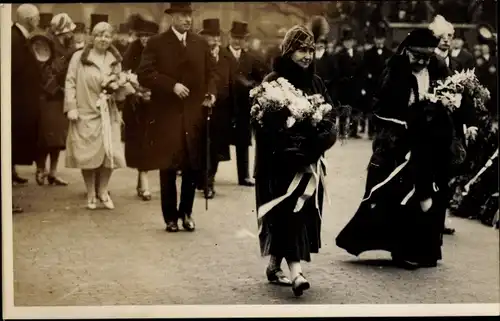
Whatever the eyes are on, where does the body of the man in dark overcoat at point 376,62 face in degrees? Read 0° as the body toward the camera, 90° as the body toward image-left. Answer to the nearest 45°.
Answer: approximately 0°

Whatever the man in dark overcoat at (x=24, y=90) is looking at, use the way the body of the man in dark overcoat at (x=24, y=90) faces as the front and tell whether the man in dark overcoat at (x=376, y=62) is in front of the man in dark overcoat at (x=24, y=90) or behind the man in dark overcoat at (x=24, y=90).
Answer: in front

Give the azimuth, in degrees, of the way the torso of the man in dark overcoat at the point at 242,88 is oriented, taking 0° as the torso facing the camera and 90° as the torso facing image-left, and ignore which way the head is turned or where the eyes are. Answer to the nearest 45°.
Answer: approximately 0°

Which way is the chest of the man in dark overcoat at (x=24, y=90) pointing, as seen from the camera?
to the viewer's right

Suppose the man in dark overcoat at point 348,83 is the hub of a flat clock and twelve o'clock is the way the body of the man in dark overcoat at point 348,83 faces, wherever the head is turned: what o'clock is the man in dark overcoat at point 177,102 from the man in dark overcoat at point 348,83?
the man in dark overcoat at point 177,102 is roughly at 1 o'clock from the man in dark overcoat at point 348,83.

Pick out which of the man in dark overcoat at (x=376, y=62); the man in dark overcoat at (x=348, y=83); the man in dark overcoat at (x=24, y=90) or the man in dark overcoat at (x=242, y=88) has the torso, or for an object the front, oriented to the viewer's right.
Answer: the man in dark overcoat at (x=24, y=90)

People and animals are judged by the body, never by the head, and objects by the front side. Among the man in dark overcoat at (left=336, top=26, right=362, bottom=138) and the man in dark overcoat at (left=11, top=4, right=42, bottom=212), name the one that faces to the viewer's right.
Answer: the man in dark overcoat at (left=11, top=4, right=42, bottom=212)

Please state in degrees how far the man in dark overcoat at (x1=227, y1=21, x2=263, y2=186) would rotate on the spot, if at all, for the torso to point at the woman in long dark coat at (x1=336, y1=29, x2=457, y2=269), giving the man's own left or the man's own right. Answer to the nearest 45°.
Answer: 0° — they already face them
